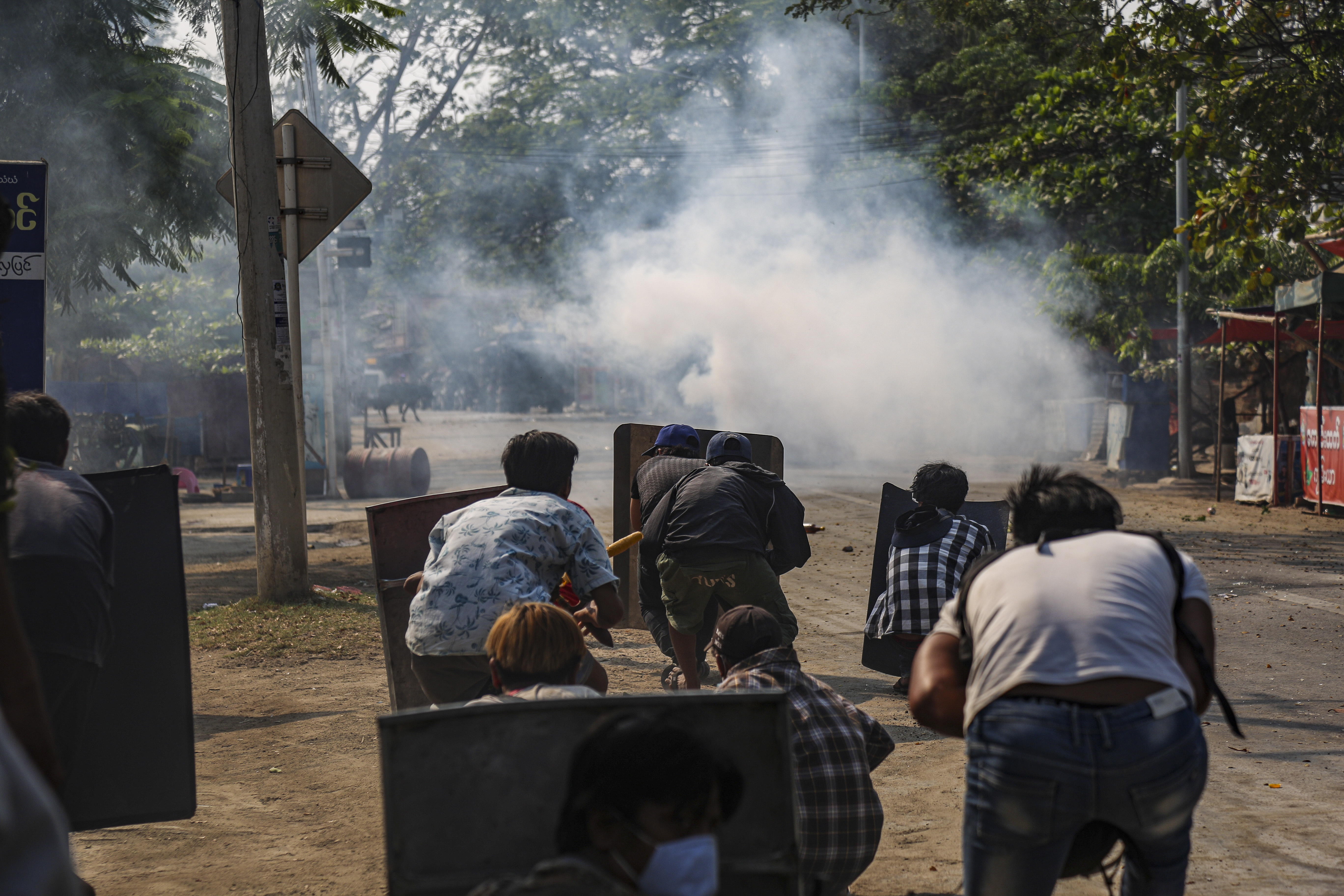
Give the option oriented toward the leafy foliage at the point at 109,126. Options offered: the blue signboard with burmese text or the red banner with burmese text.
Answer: the red banner with burmese text

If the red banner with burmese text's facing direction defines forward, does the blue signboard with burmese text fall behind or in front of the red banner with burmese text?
in front

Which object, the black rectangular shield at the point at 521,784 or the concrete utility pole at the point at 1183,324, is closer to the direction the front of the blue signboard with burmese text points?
the black rectangular shield

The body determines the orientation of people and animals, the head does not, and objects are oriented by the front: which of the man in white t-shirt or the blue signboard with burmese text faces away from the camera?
the man in white t-shirt

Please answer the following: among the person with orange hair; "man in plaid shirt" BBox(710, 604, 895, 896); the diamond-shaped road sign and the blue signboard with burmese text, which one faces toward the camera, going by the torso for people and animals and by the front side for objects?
the blue signboard with burmese text

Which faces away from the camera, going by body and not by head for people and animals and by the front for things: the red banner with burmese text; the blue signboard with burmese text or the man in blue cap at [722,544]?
the man in blue cap

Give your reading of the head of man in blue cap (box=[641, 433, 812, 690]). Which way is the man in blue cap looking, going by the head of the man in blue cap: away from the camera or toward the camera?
away from the camera

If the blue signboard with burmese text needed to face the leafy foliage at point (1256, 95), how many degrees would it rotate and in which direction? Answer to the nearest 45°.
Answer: approximately 90° to its left

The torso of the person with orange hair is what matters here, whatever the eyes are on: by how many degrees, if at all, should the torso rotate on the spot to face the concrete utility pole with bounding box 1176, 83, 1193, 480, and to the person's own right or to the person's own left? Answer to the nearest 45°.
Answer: approximately 45° to the person's own right

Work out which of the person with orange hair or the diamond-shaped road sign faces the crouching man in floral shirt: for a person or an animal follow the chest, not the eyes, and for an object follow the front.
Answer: the person with orange hair

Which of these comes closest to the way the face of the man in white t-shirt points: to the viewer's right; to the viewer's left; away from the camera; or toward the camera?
away from the camera

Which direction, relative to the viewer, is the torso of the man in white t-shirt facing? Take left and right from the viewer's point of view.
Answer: facing away from the viewer

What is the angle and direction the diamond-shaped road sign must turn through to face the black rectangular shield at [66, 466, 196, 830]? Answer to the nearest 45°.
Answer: approximately 180°

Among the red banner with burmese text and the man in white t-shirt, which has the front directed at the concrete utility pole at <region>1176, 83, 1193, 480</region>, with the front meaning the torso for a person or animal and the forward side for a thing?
the man in white t-shirt

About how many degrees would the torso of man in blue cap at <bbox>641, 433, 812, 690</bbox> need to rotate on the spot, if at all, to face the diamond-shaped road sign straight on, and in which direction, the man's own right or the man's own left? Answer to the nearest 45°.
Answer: approximately 45° to the man's own left
